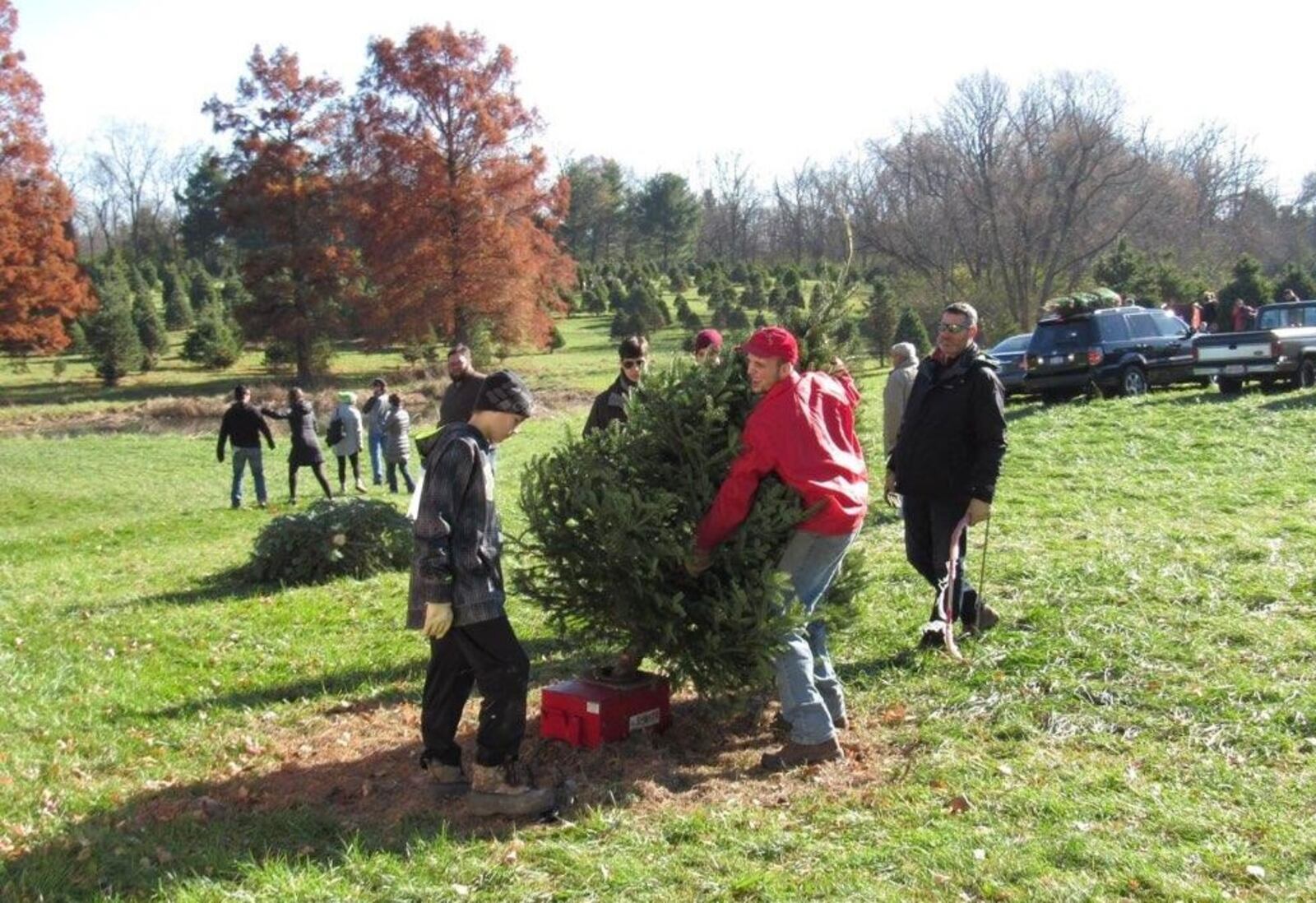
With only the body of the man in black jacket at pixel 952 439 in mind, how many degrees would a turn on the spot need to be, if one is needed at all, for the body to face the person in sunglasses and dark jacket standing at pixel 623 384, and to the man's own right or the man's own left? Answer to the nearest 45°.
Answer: approximately 45° to the man's own right

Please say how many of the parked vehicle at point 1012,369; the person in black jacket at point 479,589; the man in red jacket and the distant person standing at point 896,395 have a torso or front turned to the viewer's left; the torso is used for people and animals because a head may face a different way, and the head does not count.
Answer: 2

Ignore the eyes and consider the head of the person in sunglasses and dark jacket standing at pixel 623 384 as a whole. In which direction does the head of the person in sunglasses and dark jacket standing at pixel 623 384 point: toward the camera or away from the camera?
toward the camera

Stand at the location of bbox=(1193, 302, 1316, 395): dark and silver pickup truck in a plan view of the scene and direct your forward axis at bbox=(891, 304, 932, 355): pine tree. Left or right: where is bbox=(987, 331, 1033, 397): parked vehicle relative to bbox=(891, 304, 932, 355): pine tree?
left

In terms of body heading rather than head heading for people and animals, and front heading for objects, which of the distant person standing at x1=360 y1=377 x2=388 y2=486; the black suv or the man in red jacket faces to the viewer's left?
the man in red jacket

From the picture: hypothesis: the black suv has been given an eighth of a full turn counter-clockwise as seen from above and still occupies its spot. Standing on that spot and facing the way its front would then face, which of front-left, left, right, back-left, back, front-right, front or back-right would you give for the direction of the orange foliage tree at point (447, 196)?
front-left

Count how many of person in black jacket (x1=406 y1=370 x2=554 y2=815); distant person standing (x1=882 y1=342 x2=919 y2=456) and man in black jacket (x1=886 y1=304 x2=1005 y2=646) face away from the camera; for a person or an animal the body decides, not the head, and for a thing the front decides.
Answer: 0

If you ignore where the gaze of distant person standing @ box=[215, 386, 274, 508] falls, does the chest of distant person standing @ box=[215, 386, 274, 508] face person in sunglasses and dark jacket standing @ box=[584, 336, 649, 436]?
no

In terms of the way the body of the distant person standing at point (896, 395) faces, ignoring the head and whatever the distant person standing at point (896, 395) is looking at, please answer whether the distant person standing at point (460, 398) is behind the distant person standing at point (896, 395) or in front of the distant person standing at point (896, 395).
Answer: in front

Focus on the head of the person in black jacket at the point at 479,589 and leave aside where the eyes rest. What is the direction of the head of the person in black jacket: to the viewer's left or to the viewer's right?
to the viewer's right

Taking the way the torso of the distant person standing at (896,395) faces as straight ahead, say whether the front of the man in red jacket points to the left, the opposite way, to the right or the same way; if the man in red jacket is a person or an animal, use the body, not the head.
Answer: the same way

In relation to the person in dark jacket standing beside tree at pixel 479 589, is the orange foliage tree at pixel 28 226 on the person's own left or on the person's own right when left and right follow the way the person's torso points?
on the person's own left

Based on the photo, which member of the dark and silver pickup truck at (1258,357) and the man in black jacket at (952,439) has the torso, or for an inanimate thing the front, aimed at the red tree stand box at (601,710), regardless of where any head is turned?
the man in black jacket

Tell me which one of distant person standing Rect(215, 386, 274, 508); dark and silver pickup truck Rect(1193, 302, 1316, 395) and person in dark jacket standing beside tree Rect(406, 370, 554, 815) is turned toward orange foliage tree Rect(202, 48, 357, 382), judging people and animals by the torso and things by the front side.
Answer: the distant person standing

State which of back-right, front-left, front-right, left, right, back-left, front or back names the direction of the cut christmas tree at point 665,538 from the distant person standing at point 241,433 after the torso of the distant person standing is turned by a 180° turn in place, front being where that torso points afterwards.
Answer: front

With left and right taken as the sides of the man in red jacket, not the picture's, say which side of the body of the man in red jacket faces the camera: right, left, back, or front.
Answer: left

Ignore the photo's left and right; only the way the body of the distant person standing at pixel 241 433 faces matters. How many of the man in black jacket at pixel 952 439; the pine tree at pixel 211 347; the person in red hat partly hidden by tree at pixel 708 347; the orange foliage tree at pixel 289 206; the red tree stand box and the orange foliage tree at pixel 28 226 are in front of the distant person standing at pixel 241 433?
3

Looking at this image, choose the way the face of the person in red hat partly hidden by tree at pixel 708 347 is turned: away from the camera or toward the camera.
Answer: toward the camera
